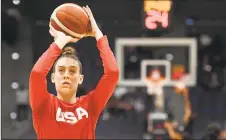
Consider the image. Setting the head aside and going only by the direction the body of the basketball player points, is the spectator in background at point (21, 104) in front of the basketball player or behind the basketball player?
behind

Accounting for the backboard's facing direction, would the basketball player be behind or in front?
in front

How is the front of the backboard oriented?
toward the camera

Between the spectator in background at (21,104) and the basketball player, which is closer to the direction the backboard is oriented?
the basketball player

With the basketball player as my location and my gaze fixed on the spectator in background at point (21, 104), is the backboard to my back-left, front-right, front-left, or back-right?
front-right

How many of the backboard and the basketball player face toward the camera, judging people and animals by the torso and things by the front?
2

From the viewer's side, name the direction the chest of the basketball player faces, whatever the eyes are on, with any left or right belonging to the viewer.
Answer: facing the viewer

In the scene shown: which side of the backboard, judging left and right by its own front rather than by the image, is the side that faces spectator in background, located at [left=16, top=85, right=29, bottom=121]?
right

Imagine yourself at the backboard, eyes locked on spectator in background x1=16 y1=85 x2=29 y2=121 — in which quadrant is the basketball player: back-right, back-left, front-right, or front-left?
front-left
